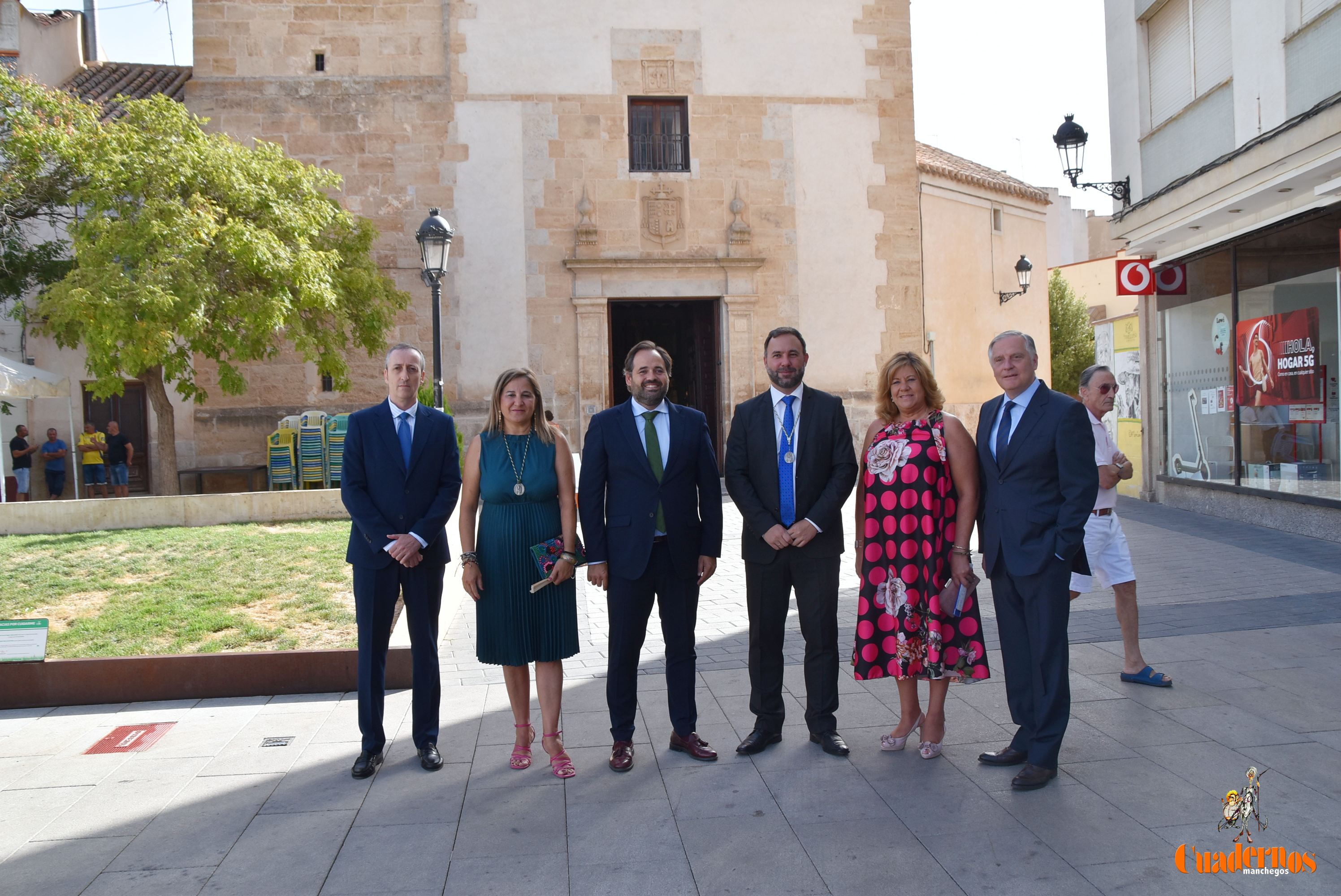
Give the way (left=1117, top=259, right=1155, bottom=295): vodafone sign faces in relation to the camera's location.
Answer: facing the viewer

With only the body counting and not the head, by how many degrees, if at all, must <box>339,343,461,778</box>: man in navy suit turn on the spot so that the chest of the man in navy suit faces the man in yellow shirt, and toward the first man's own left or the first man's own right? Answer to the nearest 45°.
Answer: approximately 180°

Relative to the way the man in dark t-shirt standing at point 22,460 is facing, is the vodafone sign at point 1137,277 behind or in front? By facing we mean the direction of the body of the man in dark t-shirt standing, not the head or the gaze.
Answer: in front

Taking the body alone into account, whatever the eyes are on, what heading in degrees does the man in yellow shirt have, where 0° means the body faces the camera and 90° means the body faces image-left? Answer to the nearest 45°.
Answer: approximately 0°

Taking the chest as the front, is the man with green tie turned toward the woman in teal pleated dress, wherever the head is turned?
no

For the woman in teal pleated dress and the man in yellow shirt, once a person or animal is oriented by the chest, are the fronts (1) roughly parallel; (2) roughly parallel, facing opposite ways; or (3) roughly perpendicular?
roughly parallel

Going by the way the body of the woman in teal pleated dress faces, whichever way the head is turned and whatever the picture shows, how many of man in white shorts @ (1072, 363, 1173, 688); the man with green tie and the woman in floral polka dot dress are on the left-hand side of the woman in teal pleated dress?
3

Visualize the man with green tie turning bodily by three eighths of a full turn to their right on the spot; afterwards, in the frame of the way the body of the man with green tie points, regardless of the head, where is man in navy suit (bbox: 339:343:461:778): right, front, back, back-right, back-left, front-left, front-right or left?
front-left

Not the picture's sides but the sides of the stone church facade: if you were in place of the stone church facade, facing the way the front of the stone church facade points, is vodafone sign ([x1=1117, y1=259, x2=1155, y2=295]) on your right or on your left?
on your left

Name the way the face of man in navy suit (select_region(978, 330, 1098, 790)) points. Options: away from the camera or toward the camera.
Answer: toward the camera

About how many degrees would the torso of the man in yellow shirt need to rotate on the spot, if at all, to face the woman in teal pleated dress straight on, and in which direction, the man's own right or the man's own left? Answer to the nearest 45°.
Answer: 0° — they already face them

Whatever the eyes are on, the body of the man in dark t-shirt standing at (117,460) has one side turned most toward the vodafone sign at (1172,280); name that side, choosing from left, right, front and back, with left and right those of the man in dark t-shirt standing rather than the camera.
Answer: left

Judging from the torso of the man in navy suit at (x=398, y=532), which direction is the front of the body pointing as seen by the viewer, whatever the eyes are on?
toward the camera

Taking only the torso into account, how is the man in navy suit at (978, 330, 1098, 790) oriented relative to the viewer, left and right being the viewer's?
facing the viewer and to the left of the viewer

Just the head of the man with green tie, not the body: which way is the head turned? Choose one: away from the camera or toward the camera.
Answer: toward the camera

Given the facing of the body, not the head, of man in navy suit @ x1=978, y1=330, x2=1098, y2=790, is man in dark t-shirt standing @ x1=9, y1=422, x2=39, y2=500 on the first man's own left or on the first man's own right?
on the first man's own right
